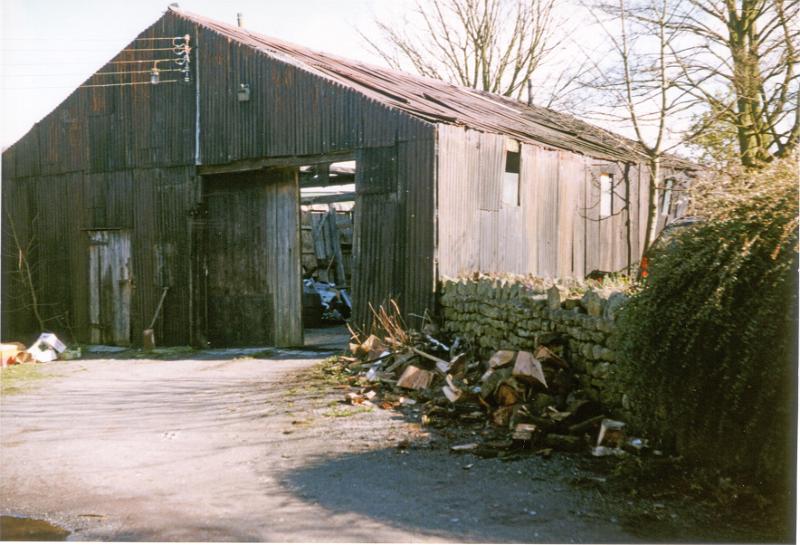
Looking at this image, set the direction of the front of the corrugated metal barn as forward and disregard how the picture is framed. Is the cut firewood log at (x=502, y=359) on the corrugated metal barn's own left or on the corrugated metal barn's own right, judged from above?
on the corrugated metal barn's own left

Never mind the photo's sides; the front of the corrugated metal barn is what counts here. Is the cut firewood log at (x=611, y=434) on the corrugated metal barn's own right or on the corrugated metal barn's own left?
on the corrugated metal barn's own left

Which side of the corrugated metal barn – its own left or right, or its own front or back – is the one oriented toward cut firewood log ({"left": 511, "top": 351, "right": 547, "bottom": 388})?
left

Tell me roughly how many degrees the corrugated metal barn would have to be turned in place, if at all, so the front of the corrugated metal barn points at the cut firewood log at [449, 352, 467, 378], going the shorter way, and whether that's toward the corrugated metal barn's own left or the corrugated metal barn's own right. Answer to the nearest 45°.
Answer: approximately 90° to the corrugated metal barn's own left

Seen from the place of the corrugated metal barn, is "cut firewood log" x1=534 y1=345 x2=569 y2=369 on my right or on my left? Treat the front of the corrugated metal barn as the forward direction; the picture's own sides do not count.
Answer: on my left

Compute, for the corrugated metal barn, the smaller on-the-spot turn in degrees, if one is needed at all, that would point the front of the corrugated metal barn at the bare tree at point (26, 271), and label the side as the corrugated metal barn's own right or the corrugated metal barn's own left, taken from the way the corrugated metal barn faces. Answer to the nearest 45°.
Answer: approximately 90° to the corrugated metal barn's own right

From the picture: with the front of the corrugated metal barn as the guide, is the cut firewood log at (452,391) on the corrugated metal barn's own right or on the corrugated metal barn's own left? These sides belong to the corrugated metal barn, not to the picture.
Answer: on the corrugated metal barn's own left

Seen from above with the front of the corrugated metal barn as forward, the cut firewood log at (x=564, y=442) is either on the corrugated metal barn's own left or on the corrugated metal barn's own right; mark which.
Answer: on the corrugated metal barn's own left

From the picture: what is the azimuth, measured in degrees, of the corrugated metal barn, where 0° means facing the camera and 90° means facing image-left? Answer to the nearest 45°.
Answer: approximately 45°
